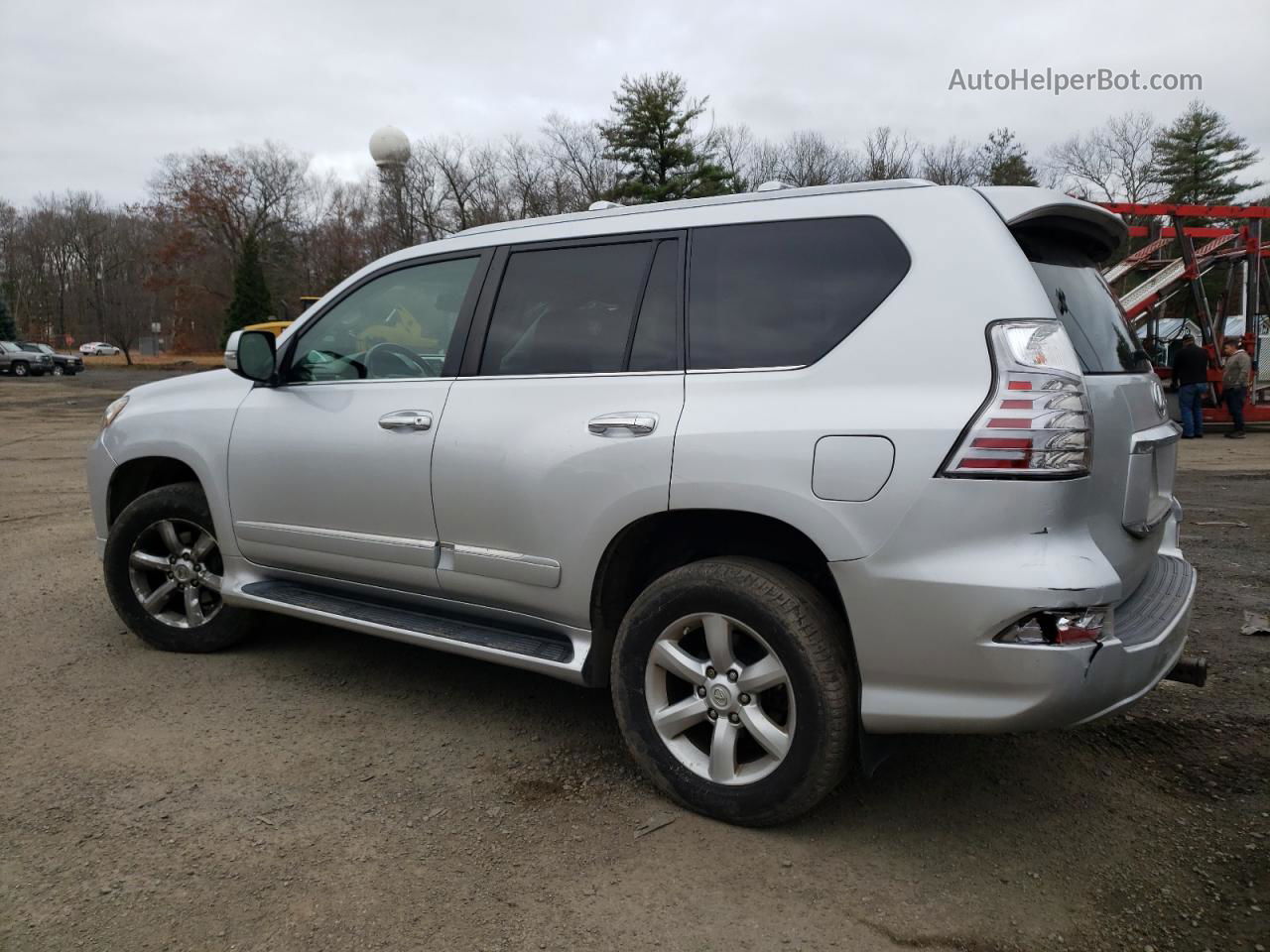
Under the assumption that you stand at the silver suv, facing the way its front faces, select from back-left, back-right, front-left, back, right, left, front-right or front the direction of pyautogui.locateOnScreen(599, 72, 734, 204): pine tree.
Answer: front-right

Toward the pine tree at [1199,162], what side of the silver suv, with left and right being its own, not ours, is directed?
right

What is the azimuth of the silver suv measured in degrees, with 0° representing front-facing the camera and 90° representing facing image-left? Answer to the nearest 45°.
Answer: approximately 135°

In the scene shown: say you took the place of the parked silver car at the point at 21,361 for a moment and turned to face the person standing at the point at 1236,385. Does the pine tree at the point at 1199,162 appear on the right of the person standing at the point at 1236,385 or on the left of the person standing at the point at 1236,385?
left
